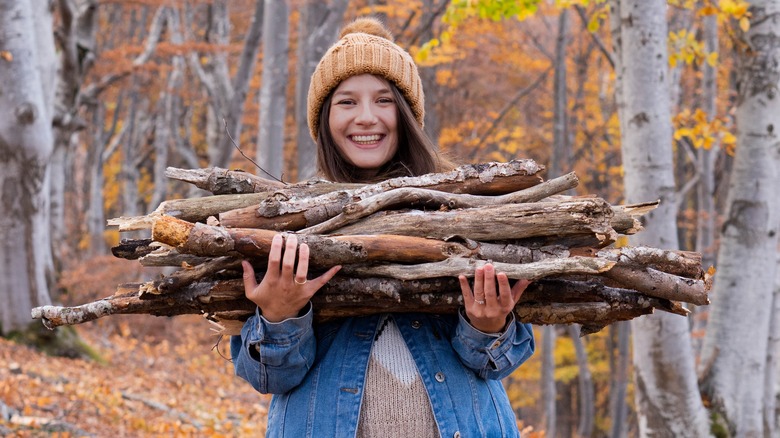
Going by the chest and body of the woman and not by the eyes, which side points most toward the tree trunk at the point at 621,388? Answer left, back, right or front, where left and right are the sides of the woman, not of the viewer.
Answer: back

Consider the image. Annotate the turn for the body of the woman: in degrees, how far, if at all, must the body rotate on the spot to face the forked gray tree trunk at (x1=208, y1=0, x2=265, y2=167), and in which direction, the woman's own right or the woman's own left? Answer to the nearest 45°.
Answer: approximately 180°

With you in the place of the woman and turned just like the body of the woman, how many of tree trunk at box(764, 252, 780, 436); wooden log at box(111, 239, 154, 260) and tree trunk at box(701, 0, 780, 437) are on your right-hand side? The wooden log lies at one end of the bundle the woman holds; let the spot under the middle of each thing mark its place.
1

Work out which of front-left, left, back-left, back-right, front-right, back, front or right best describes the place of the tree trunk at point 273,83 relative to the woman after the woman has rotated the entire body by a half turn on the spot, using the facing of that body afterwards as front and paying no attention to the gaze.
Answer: front

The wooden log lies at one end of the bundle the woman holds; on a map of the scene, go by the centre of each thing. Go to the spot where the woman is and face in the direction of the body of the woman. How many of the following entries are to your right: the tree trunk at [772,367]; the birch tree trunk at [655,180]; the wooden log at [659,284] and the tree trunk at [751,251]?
0

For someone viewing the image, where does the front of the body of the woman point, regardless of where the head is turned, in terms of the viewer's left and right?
facing the viewer

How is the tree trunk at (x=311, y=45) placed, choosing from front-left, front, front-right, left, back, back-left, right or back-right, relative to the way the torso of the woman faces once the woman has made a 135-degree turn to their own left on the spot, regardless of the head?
front-left

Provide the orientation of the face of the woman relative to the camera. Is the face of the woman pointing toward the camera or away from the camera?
toward the camera

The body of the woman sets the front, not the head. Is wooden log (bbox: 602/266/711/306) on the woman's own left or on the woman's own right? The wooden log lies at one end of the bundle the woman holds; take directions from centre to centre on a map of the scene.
on the woman's own left

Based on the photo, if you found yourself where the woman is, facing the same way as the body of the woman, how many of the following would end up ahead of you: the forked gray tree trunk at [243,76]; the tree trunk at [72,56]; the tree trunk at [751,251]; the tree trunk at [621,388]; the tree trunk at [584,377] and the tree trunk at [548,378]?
0

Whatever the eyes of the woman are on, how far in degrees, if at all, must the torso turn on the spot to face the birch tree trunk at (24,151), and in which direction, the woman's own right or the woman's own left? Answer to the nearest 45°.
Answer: approximately 135° to the woman's own right

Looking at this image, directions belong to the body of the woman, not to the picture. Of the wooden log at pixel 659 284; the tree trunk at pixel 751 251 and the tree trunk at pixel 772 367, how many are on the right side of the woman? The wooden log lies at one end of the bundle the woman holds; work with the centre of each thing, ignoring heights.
0
